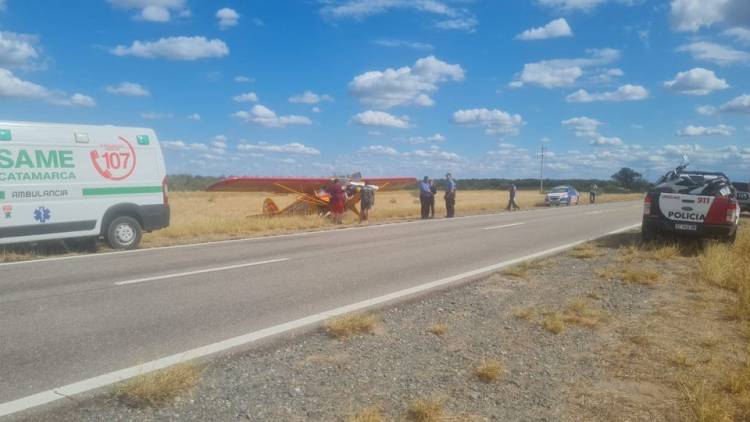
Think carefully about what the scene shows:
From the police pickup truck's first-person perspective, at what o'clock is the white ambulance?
The white ambulance is roughly at 8 o'clock from the police pickup truck.

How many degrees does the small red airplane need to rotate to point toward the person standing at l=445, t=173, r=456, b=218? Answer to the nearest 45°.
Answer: approximately 45° to its left

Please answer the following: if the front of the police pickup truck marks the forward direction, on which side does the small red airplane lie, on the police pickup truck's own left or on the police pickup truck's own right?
on the police pickup truck's own left

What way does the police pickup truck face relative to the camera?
away from the camera

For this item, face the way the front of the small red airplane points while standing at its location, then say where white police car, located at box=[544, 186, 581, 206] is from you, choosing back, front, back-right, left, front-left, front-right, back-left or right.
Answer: left

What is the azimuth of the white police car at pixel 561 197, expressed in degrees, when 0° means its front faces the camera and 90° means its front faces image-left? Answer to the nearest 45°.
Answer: approximately 45°

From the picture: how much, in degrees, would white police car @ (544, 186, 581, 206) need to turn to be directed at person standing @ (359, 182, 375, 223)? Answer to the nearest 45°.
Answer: approximately 45° to its left

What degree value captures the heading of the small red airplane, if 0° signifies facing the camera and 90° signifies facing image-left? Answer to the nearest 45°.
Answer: approximately 315°

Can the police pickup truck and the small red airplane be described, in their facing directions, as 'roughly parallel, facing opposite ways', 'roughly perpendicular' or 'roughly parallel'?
roughly perpendicular

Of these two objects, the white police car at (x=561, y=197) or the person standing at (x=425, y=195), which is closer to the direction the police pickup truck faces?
the white police car

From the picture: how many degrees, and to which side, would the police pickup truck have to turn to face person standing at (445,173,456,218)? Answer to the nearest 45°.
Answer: approximately 45° to its left

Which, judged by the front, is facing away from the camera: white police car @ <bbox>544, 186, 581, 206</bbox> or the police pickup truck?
the police pickup truck
